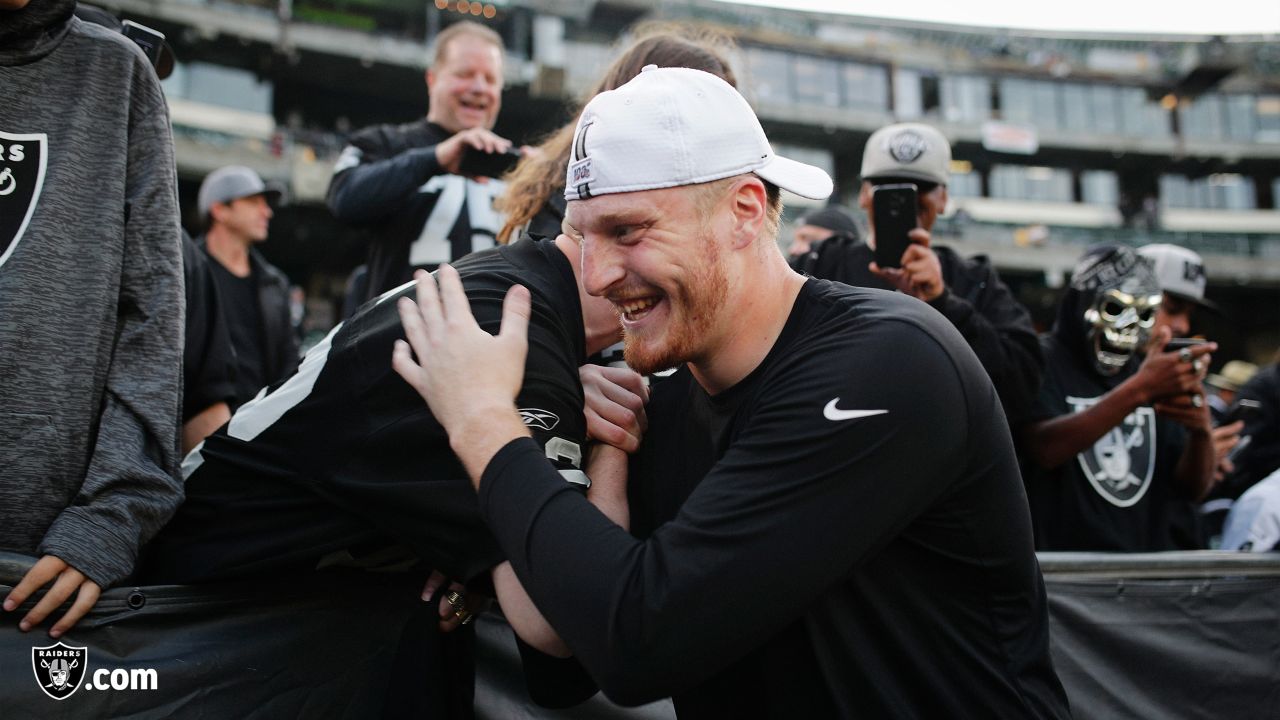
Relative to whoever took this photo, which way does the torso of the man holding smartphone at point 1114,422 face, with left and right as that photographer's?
facing the viewer and to the right of the viewer

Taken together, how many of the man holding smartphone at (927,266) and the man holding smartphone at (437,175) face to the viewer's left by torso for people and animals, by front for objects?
0

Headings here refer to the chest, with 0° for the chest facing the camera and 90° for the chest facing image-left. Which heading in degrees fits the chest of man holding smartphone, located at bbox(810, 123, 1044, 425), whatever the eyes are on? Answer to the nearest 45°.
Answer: approximately 0°

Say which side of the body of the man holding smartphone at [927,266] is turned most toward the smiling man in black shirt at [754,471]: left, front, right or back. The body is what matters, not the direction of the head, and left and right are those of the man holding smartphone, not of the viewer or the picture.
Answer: front

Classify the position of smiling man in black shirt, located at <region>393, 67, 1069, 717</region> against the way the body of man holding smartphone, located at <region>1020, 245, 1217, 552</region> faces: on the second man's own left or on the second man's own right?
on the second man's own right

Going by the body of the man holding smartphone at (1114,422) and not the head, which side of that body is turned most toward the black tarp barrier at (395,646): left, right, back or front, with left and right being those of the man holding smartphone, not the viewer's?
right

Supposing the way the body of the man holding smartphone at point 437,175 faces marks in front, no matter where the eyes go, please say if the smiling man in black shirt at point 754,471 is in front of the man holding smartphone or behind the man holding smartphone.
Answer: in front

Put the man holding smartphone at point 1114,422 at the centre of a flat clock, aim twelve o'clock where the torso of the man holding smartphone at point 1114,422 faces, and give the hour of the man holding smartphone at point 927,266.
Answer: the man holding smartphone at point 927,266 is roughly at 3 o'clock from the man holding smartphone at point 1114,422.
